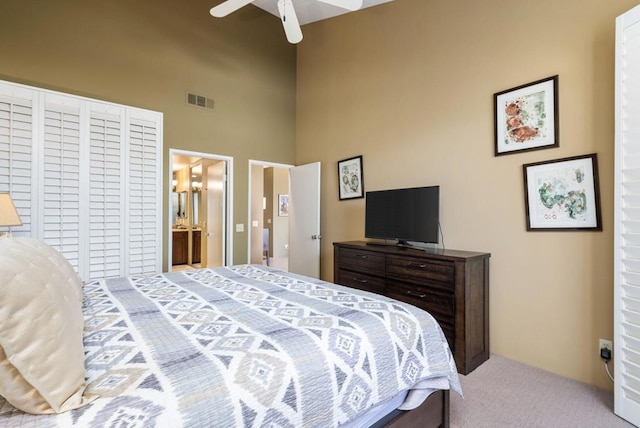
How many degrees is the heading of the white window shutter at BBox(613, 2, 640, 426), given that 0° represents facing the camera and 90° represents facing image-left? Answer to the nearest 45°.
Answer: approximately 90°

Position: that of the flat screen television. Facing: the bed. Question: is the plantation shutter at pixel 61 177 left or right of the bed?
right

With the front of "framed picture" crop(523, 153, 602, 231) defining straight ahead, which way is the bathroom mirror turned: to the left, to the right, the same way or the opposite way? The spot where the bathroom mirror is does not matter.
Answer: to the left

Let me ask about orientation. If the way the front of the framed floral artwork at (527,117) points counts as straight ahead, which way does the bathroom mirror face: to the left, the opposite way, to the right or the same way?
to the left

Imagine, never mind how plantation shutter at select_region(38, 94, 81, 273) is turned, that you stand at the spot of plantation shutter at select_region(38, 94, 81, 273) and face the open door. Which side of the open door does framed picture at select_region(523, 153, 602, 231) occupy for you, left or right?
right

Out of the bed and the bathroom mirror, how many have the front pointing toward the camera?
1
